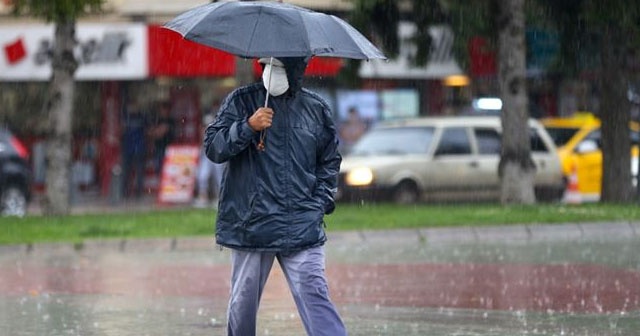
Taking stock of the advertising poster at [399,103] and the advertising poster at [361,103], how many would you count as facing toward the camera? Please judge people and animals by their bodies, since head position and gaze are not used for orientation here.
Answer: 2

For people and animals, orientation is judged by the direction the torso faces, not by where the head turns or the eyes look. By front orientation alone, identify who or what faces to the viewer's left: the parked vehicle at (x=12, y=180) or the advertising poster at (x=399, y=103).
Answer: the parked vehicle

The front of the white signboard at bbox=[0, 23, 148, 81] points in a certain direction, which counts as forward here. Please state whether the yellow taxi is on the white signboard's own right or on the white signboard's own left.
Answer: on the white signboard's own left

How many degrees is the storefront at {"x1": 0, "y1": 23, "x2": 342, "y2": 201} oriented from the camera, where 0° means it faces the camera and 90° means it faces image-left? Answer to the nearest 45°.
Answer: approximately 0°

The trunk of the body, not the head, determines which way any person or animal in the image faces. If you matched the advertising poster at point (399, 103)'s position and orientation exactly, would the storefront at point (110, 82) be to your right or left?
on your right

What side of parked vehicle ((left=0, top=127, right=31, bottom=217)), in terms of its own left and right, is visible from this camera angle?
left

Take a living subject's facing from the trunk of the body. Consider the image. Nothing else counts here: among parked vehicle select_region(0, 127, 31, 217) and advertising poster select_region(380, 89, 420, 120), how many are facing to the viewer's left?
1

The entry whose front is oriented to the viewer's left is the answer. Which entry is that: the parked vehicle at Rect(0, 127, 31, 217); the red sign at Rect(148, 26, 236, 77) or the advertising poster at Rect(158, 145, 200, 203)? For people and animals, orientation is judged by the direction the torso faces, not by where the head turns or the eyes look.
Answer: the parked vehicle

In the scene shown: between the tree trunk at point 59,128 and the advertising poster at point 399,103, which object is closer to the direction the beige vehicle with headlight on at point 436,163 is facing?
the tree trunk

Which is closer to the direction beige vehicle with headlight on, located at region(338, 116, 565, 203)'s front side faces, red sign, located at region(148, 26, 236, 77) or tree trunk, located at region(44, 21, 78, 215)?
the tree trunk

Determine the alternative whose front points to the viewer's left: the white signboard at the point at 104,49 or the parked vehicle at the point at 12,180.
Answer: the parked vehicle
